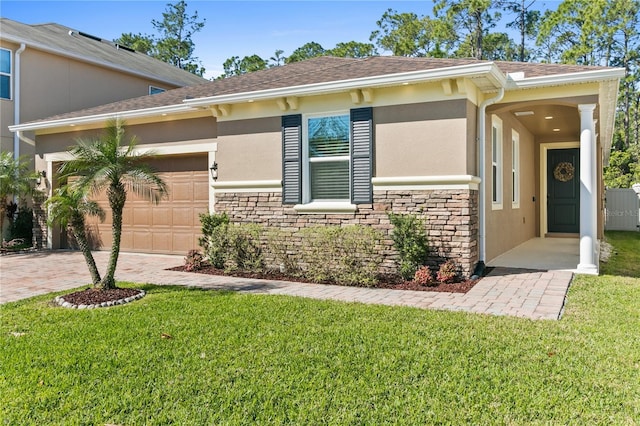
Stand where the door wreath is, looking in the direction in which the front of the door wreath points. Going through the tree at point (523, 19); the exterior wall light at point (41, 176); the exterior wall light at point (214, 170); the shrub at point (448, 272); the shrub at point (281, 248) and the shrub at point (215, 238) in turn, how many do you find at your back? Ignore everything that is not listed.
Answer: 1

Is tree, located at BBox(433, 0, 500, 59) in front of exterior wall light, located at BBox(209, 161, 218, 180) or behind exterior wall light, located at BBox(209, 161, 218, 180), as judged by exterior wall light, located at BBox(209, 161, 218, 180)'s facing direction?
behind

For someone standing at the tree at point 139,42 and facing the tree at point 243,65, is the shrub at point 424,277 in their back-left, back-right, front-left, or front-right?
front-right

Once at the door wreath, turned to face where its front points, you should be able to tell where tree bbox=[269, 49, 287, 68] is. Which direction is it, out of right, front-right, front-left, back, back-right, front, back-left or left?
back-right

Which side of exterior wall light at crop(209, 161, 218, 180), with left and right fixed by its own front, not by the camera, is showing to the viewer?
front

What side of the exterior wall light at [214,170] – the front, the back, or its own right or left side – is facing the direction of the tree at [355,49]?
back

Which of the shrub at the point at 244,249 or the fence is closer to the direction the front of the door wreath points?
the shrub

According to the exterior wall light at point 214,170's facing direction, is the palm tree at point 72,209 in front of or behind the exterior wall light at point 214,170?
in front

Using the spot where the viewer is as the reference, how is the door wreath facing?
facing the viewer

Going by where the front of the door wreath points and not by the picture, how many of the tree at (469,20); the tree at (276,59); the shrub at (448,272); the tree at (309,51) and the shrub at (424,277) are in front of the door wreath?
2

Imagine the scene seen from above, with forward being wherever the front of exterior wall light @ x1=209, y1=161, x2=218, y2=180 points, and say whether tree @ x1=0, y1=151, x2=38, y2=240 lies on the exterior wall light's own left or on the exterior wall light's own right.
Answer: on the exterior wall light's own right

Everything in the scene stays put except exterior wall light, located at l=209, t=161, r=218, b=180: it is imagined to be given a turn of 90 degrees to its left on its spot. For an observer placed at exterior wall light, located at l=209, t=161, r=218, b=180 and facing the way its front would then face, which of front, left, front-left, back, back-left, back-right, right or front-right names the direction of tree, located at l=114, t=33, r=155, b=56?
left

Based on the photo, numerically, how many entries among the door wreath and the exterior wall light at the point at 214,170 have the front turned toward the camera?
2

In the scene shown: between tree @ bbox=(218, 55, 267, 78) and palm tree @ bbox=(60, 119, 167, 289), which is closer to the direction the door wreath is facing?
the palm tree

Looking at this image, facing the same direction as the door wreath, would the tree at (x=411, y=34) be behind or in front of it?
behind

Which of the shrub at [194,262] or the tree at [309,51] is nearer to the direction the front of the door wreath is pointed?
the shrub
